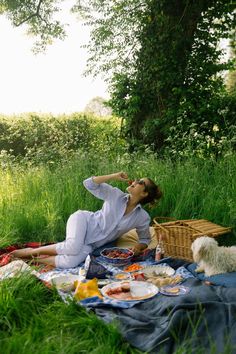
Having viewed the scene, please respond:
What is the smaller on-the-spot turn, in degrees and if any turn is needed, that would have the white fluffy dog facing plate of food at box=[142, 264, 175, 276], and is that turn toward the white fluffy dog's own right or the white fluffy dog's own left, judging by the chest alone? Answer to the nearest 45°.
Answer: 0° — it already faces it

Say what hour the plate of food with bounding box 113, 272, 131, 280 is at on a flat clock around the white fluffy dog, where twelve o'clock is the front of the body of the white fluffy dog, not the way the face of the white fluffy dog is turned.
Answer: The plate of food is roughly at 12 o'clock from the white fluffy dog.

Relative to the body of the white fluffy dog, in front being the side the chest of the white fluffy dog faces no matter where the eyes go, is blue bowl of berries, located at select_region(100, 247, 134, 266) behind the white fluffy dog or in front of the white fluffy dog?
in front

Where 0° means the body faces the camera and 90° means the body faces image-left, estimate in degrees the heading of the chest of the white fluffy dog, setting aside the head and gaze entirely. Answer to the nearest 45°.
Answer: approximately 90°

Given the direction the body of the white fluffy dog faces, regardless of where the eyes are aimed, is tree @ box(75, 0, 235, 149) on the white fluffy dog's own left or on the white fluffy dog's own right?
on the white fluffy dog's own right

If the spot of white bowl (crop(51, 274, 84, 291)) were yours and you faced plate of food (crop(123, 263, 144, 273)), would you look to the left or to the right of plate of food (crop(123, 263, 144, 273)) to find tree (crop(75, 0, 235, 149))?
left

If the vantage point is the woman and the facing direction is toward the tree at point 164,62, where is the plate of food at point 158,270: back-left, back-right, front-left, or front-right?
back-right

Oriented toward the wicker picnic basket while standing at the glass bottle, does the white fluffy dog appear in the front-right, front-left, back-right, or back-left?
front-right

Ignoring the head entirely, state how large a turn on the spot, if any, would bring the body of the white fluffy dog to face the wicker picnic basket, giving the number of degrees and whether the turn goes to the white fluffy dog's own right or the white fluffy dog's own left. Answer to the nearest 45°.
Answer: approximately 45° to the white fluffy dog's own right

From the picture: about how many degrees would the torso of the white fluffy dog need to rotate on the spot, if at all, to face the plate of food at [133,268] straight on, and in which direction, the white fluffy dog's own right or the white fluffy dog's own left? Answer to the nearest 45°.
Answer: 0° — it already faces it

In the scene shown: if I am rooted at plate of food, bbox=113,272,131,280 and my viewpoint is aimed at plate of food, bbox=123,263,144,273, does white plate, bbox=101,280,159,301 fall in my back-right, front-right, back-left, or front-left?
back-right

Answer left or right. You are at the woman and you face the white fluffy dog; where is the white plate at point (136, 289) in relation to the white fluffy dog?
right
